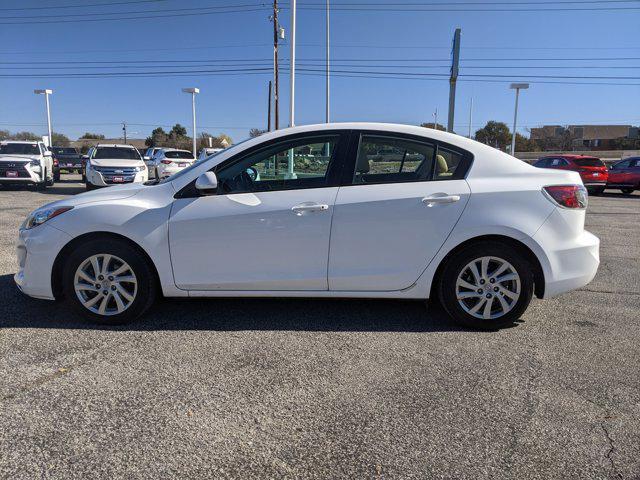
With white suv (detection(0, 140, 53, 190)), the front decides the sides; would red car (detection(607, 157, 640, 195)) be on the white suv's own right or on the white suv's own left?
on the white suv's own left

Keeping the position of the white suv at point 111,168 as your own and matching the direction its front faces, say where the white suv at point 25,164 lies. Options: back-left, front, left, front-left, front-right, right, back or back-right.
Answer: back-right

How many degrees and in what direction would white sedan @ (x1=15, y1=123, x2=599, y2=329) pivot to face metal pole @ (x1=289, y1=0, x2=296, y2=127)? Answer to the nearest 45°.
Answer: approximately 90° to its right

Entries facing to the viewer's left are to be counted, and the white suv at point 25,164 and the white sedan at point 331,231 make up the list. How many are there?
1

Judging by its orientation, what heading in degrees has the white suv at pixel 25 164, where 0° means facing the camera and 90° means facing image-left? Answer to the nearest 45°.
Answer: approximately 0°

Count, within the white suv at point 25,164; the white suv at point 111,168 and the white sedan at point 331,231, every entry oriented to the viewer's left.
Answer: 1

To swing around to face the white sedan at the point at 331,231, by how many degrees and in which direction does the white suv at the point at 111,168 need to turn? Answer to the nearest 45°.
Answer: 0° — it already faces it

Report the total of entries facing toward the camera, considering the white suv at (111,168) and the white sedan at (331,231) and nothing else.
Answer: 1

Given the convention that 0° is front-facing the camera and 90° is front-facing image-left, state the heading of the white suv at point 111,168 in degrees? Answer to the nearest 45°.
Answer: approximately 0°

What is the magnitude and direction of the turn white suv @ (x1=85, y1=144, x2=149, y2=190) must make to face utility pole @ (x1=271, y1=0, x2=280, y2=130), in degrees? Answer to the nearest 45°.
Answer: approximately 135° to its left

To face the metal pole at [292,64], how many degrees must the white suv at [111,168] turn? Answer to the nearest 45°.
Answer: approximately 90° to its left

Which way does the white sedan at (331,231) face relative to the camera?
to the viewer's left

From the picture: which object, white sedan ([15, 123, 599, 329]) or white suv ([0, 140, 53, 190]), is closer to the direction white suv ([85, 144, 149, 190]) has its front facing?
the white sedan

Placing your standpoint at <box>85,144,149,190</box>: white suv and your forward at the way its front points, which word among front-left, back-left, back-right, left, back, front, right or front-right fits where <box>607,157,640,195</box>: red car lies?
left

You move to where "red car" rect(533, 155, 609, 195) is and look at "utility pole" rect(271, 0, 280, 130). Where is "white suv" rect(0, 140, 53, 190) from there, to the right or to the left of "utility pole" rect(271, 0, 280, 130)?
left

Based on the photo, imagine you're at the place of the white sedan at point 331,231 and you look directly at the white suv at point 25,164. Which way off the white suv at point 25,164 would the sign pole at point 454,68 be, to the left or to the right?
right

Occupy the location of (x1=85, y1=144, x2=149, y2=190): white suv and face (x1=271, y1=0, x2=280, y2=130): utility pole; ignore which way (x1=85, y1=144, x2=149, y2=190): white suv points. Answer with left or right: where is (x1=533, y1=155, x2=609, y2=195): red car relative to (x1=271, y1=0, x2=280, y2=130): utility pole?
right
